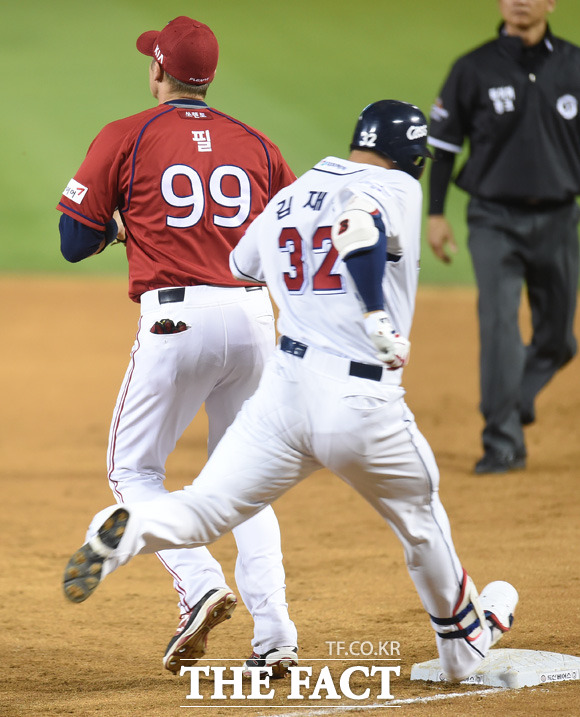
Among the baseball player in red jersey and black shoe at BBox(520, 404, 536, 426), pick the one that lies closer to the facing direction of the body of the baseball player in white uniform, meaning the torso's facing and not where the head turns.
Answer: the black shoe

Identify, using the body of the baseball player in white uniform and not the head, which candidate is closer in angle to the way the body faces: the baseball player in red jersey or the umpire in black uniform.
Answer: the umpire in black uniform

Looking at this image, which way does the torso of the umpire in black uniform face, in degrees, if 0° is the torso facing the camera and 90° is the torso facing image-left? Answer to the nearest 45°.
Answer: approximately 0°

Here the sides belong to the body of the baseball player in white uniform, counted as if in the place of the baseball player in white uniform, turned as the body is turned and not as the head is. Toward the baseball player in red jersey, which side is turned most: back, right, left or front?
left

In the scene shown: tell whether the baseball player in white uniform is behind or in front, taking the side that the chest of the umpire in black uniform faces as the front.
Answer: in front

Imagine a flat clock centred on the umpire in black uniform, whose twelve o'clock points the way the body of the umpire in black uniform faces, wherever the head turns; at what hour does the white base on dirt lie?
The white base on dirt is roughly at 12 o'clock from the umpire in black uniform.

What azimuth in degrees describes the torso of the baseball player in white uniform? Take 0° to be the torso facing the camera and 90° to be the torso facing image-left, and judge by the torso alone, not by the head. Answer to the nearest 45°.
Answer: approximately 225°

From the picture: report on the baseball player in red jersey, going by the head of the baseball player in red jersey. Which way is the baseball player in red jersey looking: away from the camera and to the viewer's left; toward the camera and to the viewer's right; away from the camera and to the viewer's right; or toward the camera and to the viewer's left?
away from the camera and to the viewer's left

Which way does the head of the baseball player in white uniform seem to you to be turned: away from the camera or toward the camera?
away from the camera

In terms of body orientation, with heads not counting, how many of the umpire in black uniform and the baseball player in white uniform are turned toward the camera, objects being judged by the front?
1
